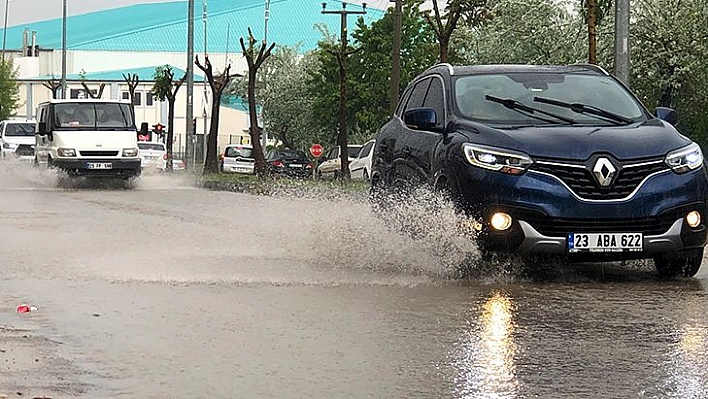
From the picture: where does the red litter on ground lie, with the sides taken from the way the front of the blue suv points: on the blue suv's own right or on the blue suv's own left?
on the blue suv's own right

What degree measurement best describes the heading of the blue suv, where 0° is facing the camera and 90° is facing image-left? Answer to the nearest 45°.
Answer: approximately 315°

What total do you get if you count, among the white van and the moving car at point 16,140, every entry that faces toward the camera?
2

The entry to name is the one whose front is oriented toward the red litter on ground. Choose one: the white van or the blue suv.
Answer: the white van

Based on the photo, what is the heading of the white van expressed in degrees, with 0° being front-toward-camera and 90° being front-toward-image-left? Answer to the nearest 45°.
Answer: approximately 0°
